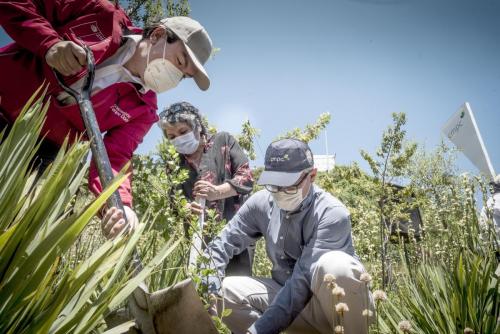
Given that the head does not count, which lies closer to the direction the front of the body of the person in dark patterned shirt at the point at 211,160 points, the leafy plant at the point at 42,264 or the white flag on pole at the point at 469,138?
the leafy plant

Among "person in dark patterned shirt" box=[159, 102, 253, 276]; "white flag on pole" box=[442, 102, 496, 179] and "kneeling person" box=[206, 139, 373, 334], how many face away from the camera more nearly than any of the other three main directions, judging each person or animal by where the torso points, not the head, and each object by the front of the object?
0

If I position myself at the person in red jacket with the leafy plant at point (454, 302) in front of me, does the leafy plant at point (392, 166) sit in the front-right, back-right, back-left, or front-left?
front-left

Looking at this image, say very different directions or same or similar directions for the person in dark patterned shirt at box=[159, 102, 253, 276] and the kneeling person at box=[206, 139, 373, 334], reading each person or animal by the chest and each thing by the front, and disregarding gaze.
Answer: same or similar directions

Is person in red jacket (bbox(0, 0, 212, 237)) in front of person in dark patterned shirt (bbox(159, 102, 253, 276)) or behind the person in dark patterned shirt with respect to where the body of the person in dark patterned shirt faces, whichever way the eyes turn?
in front

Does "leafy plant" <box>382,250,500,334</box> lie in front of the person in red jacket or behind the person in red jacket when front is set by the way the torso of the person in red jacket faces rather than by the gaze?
in front

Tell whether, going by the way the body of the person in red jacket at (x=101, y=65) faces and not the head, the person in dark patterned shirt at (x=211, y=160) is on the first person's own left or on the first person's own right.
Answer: on the first person's own left

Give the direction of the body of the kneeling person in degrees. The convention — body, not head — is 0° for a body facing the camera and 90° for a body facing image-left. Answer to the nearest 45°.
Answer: approximately 45°

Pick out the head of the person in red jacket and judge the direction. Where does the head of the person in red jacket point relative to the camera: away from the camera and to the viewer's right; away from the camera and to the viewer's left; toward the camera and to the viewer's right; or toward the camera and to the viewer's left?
toward the camera and to the viewer's right

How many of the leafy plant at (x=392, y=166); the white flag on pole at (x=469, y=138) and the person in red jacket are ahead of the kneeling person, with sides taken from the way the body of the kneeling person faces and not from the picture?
1

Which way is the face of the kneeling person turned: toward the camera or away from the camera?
toward the camera

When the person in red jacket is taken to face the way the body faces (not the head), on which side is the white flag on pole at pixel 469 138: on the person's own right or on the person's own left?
on the person's own left
